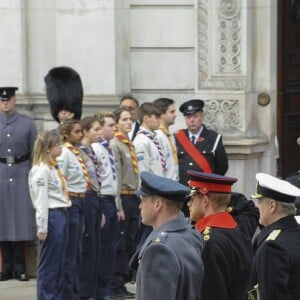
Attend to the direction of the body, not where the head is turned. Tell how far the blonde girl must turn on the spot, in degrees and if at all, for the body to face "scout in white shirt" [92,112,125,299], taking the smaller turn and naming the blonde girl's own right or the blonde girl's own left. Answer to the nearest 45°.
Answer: approximately 45° to the blonde girl's own left

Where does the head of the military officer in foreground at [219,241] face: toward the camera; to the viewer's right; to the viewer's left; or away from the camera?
to the viewer's left

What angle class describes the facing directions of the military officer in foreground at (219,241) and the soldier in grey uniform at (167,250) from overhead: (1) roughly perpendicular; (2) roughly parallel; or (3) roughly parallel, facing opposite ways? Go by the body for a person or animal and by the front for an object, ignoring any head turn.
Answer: roughly parallel

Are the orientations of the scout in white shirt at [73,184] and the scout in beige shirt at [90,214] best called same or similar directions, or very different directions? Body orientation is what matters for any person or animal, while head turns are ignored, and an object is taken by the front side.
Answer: same or similar directions

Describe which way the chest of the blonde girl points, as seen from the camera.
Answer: to the viewer's right

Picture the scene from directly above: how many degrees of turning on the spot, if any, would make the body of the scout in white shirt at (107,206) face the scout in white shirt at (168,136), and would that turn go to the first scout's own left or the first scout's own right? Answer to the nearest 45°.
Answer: approximately 90° to the first scout's own left

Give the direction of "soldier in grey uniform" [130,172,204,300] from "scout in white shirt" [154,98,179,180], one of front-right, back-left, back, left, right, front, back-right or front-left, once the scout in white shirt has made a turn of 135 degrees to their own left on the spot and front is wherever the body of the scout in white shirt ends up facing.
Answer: back

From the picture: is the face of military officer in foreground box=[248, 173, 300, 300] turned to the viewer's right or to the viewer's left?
to the viewer's left

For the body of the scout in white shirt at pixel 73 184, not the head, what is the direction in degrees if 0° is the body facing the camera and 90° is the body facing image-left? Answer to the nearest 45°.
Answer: approximately 315°

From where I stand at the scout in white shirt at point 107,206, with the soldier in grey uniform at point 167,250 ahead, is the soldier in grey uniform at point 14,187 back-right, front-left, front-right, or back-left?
back-right

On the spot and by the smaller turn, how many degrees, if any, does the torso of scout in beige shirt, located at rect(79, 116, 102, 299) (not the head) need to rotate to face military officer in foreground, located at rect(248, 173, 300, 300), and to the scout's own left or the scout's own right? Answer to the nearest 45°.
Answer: approximately 45° to the scout's own right

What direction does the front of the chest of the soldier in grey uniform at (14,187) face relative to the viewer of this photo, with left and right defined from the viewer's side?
facing the viewer

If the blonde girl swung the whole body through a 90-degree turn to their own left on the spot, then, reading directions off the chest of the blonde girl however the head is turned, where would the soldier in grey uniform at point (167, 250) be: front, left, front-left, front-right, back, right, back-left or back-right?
back

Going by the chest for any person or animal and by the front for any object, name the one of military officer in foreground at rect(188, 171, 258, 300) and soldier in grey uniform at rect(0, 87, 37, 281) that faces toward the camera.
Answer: the soldier in grey uniform

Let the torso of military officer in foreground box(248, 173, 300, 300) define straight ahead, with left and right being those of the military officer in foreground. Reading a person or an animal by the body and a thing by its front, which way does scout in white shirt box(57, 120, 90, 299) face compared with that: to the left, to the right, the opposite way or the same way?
the opposite way
